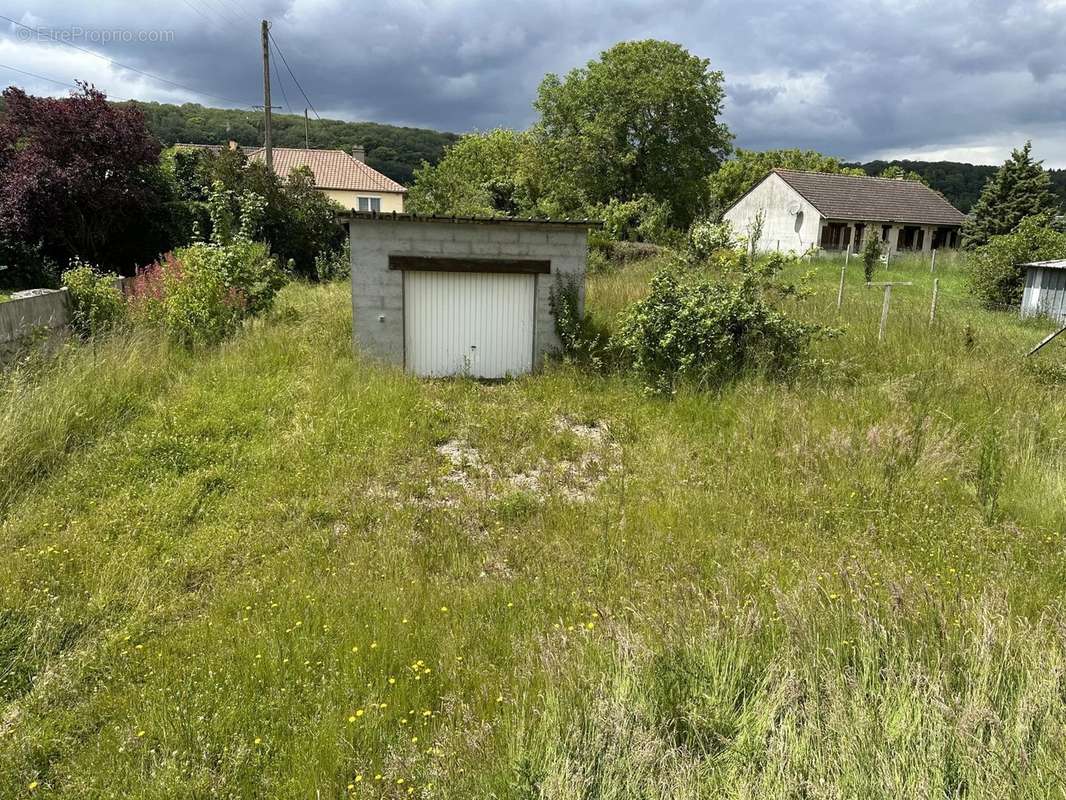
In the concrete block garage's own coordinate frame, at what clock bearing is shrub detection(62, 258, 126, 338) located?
The shrub is roughly at 3 o'clock from the concrete block garage.

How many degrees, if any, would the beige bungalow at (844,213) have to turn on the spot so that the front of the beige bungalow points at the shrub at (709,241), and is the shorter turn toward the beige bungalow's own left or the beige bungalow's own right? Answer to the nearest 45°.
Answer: approximately 45° to the beige bungalow's own right

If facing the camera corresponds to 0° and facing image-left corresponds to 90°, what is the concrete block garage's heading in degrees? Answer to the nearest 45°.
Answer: approximately 0°

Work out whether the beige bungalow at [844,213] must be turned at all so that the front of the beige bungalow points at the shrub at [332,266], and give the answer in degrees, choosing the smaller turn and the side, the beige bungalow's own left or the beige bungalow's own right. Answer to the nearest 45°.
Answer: approximately 90° to the beige bungalow's own right

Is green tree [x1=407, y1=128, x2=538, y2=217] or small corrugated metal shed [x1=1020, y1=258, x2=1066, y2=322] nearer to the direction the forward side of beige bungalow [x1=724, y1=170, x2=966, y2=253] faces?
the small corrugated metal shed

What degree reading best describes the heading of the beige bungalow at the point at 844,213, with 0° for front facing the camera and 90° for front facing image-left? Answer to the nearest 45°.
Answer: approximately 315°

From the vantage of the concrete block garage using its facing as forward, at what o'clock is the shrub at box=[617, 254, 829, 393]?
The shrub is roughly at 10 o'clock from the concrete block garage.

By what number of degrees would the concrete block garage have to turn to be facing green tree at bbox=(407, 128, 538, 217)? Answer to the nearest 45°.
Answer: approximately 180°

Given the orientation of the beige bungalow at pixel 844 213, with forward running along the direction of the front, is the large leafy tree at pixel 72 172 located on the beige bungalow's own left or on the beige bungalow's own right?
on the beige bungalow's own right

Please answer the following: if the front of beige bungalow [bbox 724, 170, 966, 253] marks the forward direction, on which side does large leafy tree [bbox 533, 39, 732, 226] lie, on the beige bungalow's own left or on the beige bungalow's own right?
on the beige bungalow's own right
